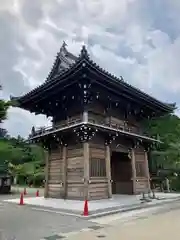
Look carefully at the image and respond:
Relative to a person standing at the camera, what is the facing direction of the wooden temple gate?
facing the viewer and to the right of the viewer
